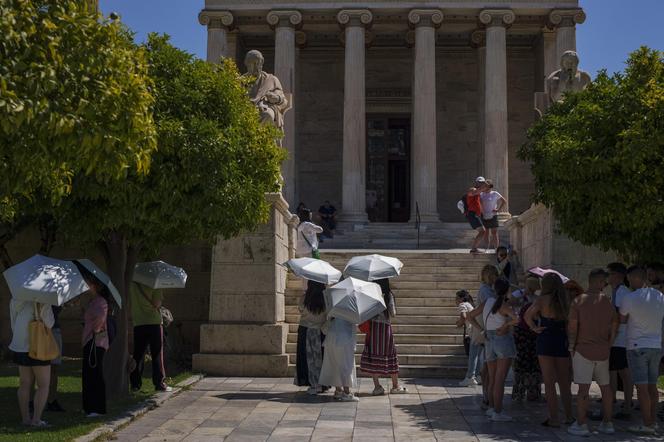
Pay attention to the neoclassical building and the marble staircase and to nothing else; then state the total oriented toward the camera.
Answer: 2

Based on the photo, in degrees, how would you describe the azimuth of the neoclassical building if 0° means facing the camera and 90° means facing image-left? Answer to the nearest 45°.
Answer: approximately 0°

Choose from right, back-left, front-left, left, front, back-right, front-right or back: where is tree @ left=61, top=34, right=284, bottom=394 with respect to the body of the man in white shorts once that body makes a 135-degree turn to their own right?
back-right

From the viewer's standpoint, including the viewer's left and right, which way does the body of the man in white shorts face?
facing away from the viewer

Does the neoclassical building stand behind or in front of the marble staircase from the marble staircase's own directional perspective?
behind

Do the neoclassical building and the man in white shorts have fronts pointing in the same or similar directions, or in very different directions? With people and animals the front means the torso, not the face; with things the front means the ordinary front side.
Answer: very different directions

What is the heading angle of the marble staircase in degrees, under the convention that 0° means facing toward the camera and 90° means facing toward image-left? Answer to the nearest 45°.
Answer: approximately 0°

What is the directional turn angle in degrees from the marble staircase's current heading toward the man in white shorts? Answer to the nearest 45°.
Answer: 0° — it already faces them
